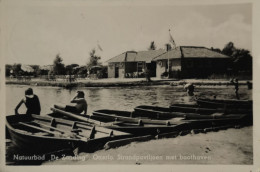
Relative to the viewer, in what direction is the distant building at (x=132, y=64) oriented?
toward the camera

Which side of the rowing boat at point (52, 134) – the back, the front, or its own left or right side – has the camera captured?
right

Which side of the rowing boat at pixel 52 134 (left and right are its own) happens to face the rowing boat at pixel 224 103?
left

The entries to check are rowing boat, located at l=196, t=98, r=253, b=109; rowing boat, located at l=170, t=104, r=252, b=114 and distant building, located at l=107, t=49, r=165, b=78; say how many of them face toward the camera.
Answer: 1
